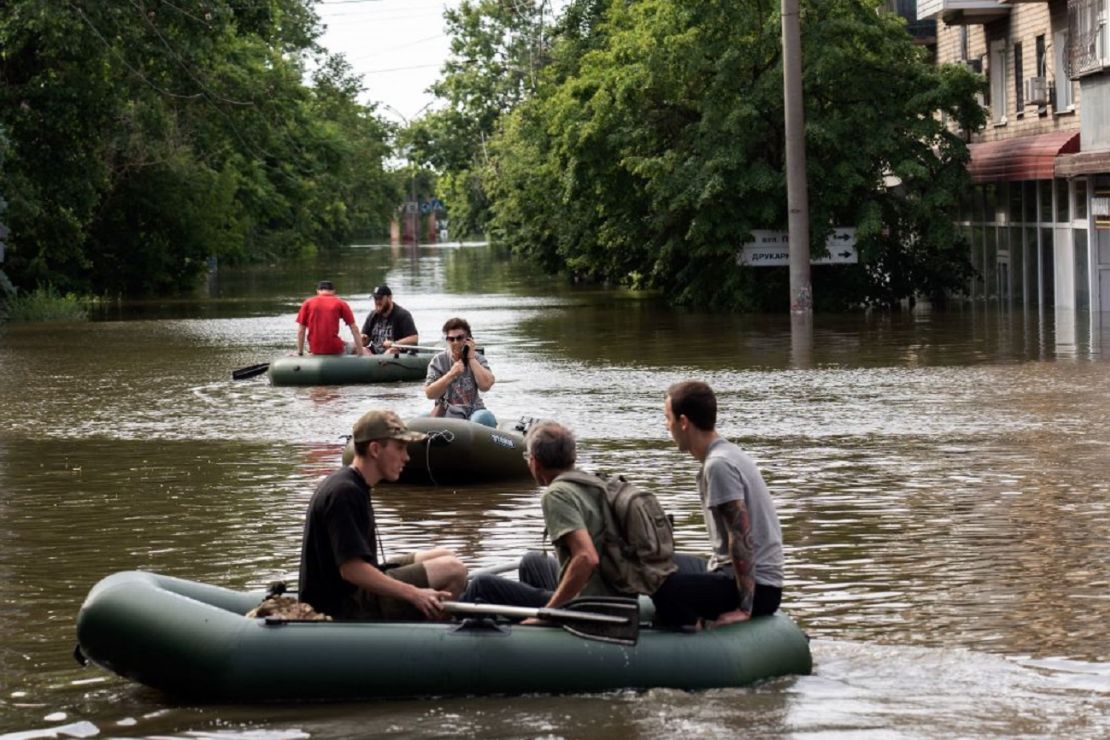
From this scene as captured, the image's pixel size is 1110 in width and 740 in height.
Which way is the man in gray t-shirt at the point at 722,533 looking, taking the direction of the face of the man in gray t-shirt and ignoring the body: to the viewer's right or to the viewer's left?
to the viewer's left

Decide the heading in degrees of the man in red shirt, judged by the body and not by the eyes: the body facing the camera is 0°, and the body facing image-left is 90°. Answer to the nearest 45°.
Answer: approximately 180°

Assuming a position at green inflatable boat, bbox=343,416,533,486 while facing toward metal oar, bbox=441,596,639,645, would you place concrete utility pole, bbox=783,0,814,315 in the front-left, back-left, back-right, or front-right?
back-left

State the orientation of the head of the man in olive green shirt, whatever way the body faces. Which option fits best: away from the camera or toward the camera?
away from the camera

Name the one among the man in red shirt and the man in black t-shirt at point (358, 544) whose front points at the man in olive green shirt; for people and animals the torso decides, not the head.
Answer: the man in black t-shirt

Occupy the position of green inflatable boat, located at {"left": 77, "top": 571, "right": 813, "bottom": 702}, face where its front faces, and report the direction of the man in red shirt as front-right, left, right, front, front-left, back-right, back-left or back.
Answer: right

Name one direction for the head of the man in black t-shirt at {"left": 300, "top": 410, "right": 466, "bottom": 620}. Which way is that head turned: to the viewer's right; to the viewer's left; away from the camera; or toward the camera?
to the viewer's right

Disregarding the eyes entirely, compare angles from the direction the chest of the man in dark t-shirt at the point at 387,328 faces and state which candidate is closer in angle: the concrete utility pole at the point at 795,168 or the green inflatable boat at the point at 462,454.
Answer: the green inflatable boat

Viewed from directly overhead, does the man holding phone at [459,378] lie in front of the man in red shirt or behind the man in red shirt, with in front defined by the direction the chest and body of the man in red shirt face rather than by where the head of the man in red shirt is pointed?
behind

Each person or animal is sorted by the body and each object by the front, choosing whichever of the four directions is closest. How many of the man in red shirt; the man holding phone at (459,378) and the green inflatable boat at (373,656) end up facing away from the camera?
1

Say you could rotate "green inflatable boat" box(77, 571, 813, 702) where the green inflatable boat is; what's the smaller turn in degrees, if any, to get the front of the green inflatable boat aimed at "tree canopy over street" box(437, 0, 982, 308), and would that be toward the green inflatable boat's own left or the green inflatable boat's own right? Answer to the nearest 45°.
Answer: approximately 90° to the green inflatable boat's own right

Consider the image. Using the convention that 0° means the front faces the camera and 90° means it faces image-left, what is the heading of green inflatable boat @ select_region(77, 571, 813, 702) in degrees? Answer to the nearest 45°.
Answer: approximately 90°

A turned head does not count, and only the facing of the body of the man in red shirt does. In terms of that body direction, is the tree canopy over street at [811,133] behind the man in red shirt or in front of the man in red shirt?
in front
